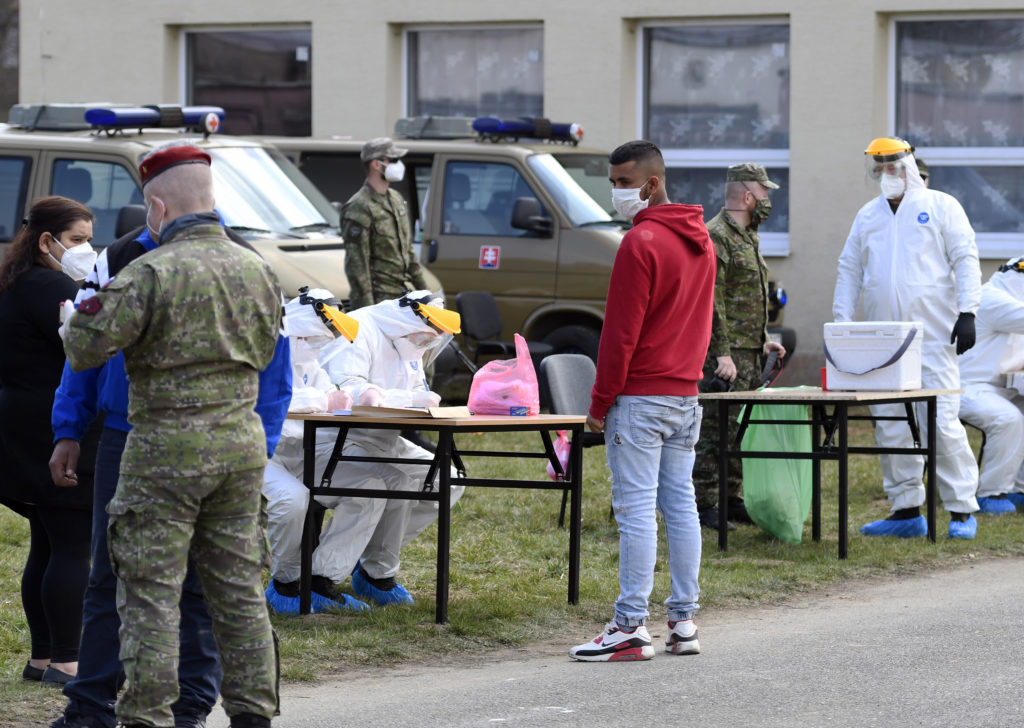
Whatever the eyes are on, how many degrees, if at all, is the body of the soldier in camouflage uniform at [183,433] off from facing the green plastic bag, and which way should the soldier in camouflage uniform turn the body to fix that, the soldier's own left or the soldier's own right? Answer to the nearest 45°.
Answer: approximately 90° to the soldier's own right

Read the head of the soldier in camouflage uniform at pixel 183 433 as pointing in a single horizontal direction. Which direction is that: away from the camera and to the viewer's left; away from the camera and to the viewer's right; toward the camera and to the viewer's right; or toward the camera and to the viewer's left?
away from the camera and to the viewer's left

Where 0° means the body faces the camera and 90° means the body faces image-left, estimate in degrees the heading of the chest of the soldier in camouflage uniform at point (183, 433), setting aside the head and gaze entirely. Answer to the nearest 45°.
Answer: approximately 135°

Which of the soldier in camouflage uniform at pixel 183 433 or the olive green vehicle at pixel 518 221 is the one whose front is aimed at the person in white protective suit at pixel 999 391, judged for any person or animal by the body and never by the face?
the olive green vehicle

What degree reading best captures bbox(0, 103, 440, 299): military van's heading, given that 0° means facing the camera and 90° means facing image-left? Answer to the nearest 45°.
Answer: approximately 315°

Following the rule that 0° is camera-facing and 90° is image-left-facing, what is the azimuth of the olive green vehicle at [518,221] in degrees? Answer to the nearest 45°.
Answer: approximately 315°

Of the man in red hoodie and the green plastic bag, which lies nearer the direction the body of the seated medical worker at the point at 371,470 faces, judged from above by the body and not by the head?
the man in red hoodie
